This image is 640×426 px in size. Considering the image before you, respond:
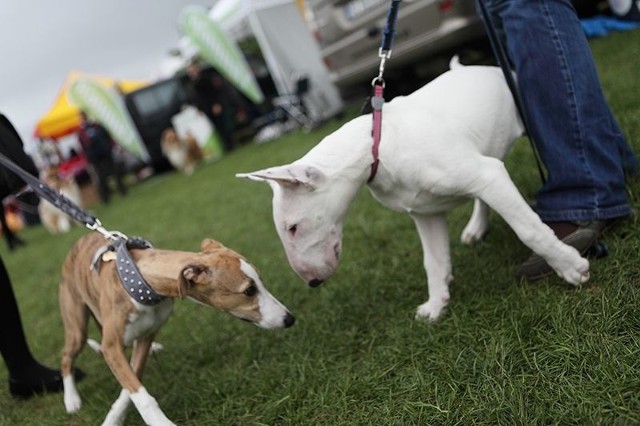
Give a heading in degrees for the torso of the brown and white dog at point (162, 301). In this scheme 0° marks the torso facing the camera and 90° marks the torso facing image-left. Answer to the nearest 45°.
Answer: approximately 315°

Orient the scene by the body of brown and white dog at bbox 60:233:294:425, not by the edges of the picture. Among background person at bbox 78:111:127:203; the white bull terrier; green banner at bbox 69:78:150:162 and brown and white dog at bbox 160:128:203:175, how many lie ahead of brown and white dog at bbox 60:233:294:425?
1

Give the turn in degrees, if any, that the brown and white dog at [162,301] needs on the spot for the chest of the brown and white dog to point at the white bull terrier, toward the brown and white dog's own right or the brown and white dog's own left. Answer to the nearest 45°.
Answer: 0° — it already faces it

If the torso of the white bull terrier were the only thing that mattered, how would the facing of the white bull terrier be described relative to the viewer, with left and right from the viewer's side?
facing the viewer and to the left of the viewer

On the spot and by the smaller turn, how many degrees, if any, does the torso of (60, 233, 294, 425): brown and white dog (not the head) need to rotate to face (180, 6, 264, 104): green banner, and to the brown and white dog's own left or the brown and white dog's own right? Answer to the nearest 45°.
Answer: approximately 135° to the brown and white dog's own left

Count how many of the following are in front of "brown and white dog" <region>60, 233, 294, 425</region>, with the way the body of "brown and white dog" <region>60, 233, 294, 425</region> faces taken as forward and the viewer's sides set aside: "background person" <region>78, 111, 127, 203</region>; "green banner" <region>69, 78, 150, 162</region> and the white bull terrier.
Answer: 1

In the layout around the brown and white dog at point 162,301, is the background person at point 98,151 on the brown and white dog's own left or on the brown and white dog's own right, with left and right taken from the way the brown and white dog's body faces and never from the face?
on the brown and white dog's own left

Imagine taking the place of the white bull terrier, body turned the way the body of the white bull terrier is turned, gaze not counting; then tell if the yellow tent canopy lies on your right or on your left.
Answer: on your right

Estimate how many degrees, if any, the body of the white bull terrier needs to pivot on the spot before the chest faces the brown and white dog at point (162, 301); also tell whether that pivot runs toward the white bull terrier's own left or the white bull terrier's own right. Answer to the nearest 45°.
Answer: approximately 45° to the white bull terrier's own right

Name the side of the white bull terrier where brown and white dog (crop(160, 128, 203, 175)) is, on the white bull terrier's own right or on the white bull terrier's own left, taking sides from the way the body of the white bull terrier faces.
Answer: on the white bull terrier's own right

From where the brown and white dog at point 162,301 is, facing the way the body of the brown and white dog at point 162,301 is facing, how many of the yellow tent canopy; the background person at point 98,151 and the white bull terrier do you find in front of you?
1

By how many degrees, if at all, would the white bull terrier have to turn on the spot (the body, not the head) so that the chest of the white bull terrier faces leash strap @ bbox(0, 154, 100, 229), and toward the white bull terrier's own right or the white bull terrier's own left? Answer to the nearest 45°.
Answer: approximately 45° to the white bull terrier's own right

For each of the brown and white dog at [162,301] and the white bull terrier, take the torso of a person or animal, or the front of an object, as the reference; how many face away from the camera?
0
